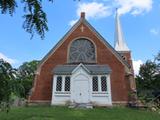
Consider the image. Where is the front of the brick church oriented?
toward the camera

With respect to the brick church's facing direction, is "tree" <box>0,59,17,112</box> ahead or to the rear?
ahead
